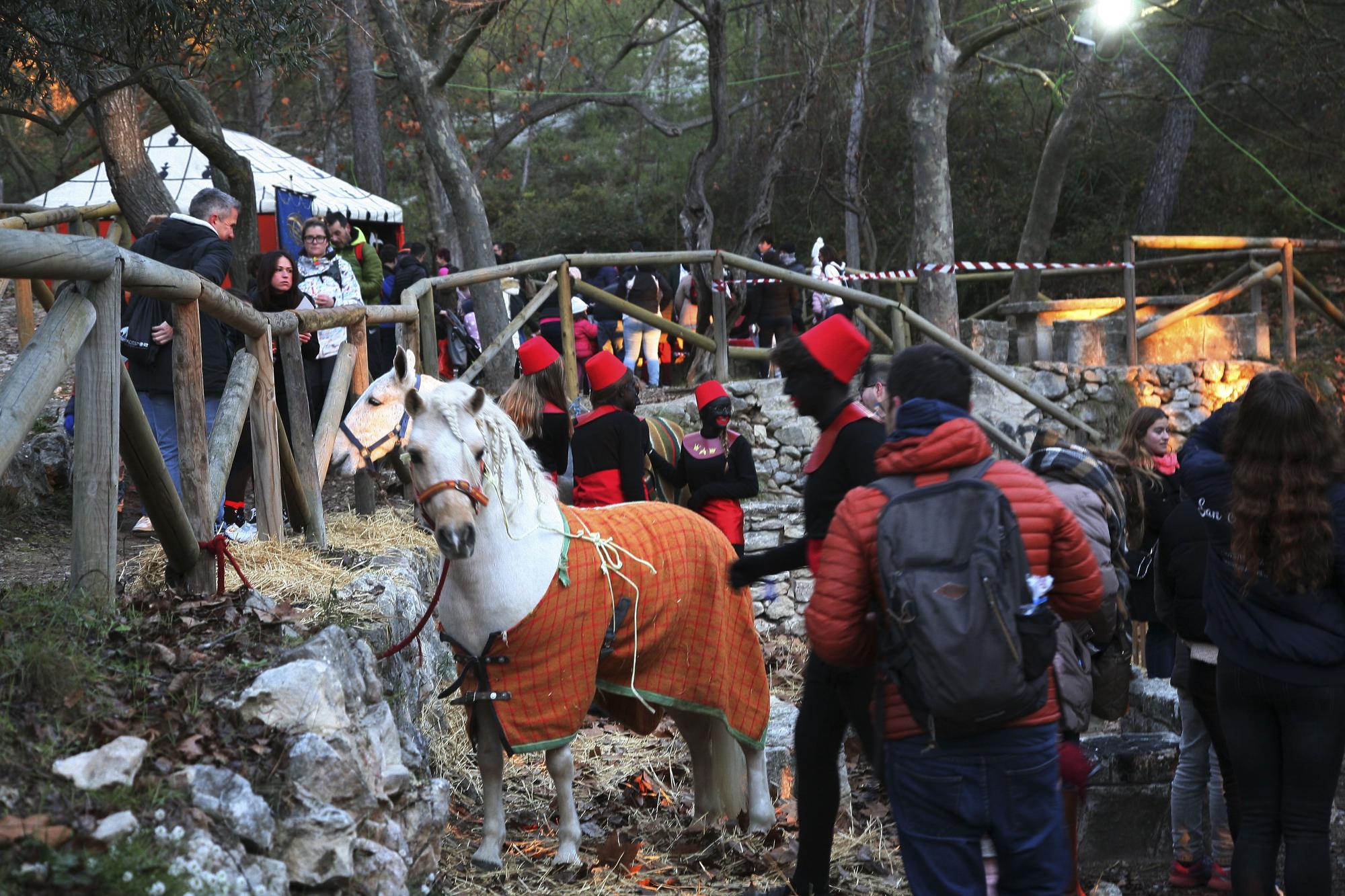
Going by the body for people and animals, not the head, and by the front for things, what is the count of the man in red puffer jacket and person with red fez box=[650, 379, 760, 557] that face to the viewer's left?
0

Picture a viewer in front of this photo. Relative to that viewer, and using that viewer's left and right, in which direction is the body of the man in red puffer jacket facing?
facing away from the viewer

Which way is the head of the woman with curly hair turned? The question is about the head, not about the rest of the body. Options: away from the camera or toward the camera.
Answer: away from the camera

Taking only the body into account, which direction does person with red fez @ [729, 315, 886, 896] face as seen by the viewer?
to the viewer's left

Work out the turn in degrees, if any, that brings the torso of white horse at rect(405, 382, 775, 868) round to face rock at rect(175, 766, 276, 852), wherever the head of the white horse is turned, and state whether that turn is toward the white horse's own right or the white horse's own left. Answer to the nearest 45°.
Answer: approximately 45° to the white horse's own left

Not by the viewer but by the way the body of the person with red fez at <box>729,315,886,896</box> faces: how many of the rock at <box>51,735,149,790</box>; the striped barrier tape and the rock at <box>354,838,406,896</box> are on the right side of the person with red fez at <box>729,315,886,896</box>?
1

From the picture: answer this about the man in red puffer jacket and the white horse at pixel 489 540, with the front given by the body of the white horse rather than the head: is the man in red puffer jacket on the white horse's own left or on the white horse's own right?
on the white horse's own left

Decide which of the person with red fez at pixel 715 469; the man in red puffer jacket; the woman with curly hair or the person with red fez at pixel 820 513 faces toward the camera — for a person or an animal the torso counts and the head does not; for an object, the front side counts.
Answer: the person with red fez at pixel 715 469

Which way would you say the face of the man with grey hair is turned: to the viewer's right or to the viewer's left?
to the viewer's right

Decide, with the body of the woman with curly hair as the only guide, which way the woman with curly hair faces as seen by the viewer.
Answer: away from the camera

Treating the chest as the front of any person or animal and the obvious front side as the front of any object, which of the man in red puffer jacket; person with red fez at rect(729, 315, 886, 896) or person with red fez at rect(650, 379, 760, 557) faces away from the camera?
the man in red puffer jacket

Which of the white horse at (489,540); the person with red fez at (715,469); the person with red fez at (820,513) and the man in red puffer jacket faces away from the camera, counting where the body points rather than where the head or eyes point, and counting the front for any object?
the man in red puffer jacket

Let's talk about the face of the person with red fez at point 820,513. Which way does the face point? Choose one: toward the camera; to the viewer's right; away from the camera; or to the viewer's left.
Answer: to the viewer's left

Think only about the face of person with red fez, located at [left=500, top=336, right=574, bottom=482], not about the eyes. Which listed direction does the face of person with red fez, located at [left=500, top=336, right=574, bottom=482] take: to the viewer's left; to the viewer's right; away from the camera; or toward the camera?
away from the camera
